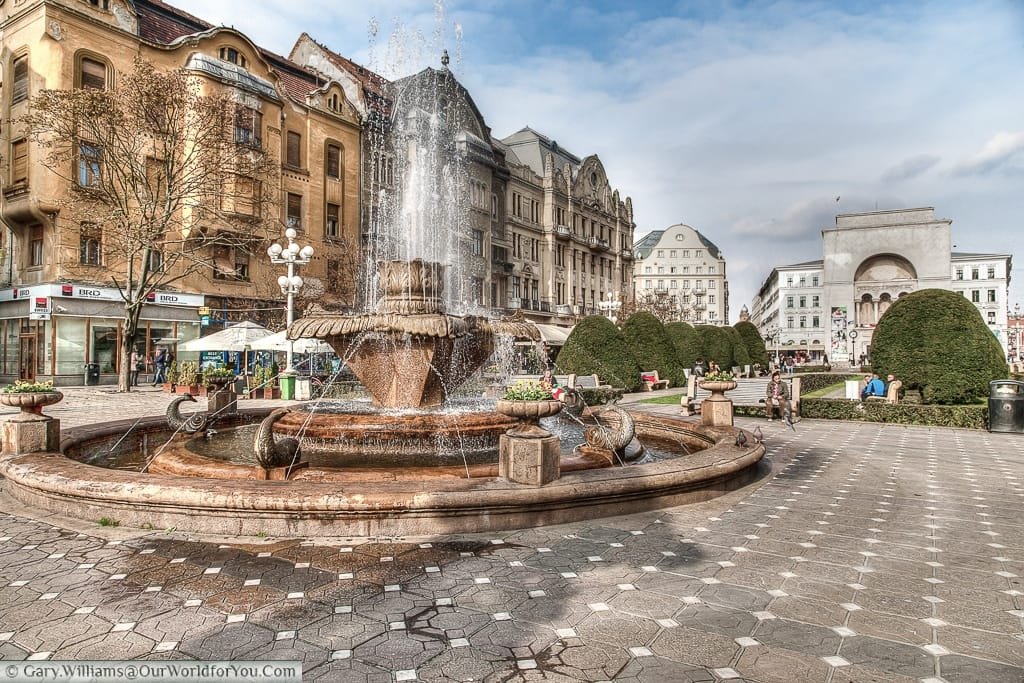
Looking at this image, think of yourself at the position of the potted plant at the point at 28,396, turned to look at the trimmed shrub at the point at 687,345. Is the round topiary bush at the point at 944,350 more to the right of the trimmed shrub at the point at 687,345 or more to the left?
right

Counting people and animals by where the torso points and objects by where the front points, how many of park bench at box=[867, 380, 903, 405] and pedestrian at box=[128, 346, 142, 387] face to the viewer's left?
1

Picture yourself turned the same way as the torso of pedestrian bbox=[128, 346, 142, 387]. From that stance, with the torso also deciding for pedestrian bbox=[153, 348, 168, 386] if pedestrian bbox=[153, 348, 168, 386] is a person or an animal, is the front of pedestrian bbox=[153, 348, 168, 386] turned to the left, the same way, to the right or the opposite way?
the opposite way

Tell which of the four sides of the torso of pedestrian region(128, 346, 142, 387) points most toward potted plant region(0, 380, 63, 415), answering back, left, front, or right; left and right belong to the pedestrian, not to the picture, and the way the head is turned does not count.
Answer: right

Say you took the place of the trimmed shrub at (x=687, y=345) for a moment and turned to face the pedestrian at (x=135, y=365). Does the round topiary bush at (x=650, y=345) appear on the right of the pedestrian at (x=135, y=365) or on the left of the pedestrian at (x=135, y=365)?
left

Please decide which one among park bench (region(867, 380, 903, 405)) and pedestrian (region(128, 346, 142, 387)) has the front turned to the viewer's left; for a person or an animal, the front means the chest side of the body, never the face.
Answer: the park bench

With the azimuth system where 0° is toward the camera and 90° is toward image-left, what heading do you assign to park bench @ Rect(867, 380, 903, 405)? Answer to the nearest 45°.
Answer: approximately 90°

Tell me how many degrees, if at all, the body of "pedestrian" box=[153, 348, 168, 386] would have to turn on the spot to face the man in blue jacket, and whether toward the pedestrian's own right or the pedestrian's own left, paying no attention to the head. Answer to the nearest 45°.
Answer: approximately 135° to the pedestrian's own left
